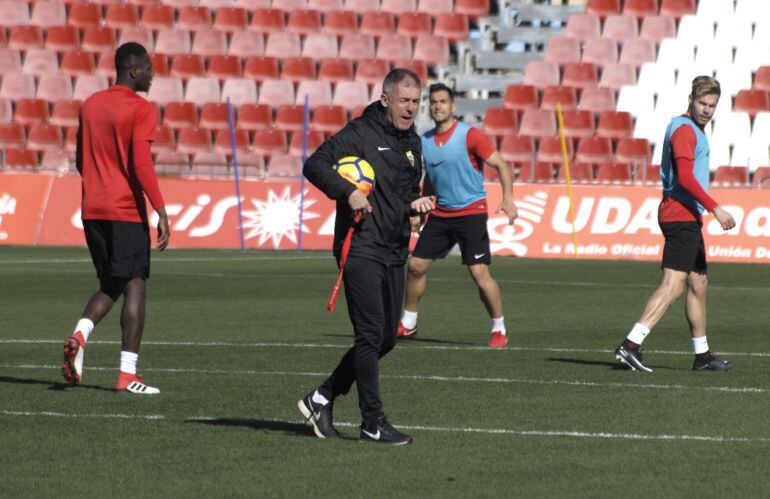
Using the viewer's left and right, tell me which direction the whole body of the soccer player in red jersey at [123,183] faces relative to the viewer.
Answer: facing away from the viewer and to the right of the viewer

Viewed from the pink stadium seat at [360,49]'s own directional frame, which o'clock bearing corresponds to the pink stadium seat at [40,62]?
the pink stadium seat at [40,62] is roughly at 3 o'clock from the pink stadium seat at [360,49].

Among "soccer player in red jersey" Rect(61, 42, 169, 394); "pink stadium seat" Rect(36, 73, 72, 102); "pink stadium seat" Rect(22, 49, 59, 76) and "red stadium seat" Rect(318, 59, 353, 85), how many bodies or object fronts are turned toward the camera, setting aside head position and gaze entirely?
3

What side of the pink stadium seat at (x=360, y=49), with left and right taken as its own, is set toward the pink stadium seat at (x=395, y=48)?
left

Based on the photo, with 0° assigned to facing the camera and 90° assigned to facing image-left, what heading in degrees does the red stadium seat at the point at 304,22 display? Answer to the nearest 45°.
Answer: approximately 0°

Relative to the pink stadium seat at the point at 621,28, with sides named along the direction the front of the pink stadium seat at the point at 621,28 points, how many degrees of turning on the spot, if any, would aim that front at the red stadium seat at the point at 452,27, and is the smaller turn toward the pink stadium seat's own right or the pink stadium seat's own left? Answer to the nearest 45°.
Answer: approximately 90° to the pink stadium seat's own right
